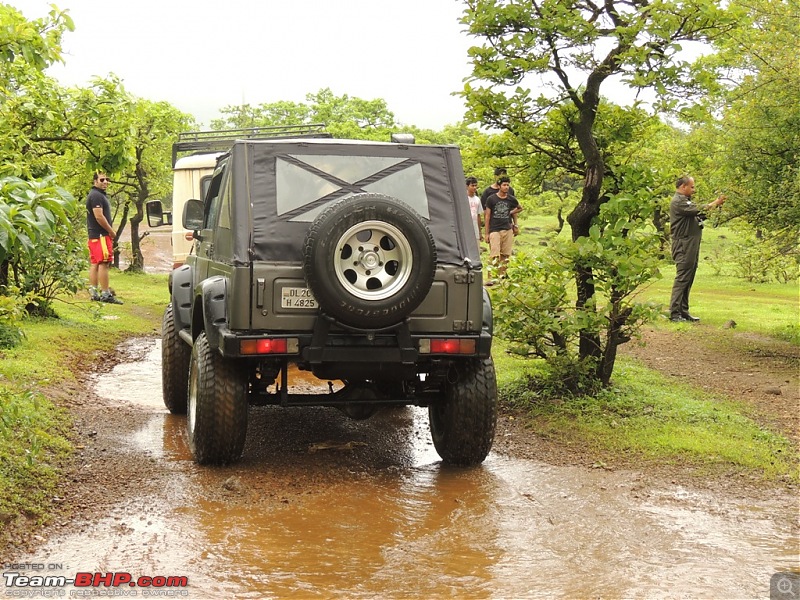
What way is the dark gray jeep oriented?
away from the camera

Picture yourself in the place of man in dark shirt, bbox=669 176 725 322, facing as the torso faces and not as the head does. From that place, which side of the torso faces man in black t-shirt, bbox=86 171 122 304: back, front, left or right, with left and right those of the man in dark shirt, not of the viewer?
back

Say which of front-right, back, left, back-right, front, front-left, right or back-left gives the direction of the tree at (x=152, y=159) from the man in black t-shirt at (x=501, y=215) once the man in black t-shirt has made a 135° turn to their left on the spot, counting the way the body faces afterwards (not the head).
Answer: left

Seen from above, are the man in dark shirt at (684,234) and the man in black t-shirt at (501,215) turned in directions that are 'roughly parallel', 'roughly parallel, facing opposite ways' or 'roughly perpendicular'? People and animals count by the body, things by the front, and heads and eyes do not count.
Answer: roughly perpendicular

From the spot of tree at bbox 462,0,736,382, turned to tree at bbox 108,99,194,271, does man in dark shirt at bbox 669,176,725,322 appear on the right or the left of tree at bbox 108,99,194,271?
right

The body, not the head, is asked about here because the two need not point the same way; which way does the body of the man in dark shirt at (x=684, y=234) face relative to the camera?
to the viewer's right

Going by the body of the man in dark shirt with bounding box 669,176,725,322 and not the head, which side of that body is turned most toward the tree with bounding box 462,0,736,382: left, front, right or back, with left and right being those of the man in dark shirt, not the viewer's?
right

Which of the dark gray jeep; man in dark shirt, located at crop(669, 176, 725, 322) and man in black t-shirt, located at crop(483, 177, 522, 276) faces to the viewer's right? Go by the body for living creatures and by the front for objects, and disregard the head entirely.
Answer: the man in dark shirt

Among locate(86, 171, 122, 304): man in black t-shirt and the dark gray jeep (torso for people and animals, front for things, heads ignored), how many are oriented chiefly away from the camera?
1

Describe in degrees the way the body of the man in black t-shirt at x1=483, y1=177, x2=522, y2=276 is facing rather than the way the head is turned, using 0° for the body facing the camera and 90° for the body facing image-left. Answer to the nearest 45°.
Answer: approximately 0°
